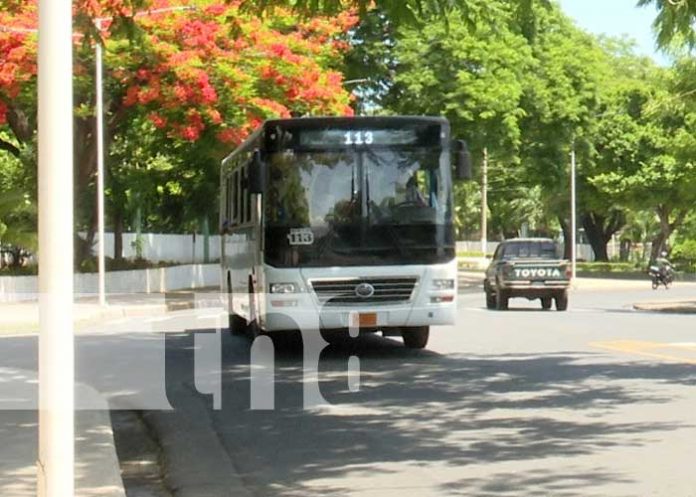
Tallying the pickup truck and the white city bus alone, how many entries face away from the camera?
1

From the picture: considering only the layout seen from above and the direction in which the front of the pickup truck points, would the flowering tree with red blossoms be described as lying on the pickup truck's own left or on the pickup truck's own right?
on the pickup truck's own left

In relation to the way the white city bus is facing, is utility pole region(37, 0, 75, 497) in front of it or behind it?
in front

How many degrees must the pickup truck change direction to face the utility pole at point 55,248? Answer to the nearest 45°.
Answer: approximately 180°

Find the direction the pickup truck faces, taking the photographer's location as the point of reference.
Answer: facing away from the viewer

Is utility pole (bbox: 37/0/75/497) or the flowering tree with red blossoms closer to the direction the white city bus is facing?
the utility pole

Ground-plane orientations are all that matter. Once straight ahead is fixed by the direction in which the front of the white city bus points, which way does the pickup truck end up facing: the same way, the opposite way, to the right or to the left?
the opposite way

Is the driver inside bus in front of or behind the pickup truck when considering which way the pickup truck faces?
behind

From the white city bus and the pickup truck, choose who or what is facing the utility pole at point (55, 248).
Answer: the white city bus

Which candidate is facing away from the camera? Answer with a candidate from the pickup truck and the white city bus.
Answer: the pickup truck

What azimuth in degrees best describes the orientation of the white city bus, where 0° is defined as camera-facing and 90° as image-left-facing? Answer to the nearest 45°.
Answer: approximately 0°

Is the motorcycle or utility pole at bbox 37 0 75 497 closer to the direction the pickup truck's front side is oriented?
the motorcycle
